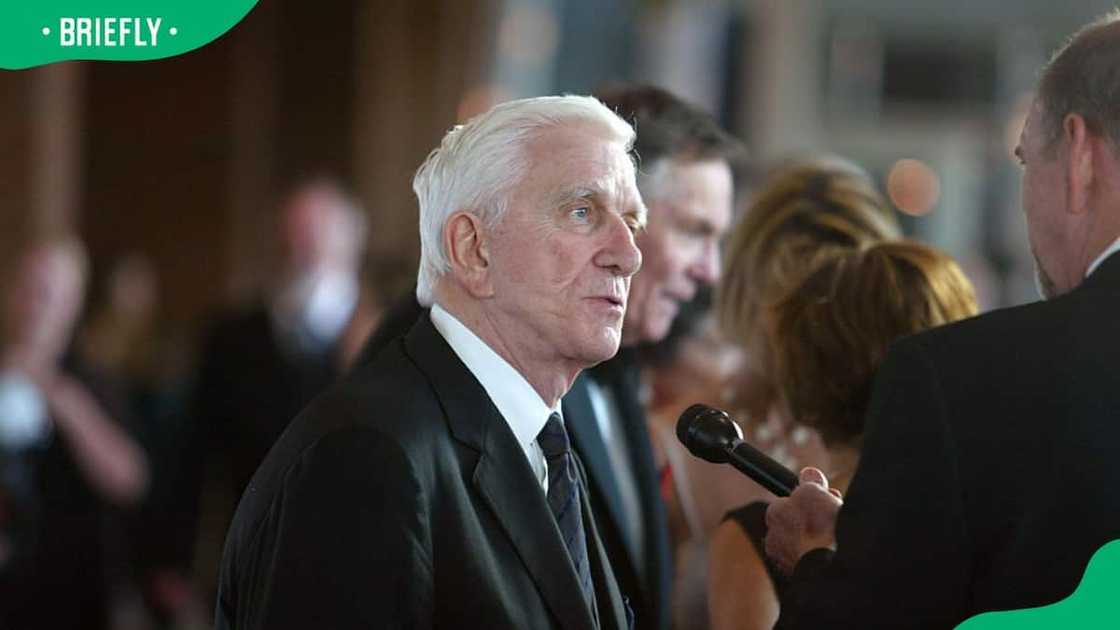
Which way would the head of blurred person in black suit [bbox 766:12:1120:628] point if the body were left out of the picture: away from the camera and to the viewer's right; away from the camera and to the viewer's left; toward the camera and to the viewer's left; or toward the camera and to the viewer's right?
away from the camera and to the viewer's left

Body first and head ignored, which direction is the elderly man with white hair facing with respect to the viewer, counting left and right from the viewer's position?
facing the viewer and to the right of the viewer

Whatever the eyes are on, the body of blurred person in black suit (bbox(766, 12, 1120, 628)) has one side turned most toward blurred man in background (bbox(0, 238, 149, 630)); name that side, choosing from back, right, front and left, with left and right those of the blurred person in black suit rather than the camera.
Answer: front

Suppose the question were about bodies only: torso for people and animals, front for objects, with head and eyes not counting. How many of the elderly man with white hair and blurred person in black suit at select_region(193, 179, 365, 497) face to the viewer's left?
0

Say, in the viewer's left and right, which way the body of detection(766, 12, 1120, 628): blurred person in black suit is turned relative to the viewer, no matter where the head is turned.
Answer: facing away from the viewer and to the left of the viewer

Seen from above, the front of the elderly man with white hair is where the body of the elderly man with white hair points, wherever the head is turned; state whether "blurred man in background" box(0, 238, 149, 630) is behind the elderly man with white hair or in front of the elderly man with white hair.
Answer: behind

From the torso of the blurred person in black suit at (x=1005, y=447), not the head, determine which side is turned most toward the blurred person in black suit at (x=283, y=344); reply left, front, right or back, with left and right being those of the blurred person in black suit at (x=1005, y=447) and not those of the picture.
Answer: front
